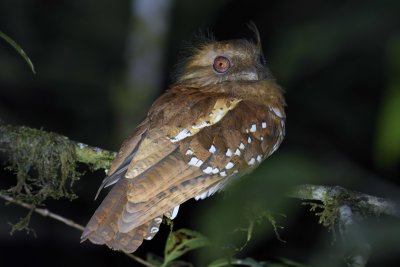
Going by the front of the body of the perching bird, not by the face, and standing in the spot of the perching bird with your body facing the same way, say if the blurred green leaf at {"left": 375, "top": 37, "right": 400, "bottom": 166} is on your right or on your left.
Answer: on your right

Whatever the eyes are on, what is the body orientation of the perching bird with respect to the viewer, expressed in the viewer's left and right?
facing to the right of the viewer
